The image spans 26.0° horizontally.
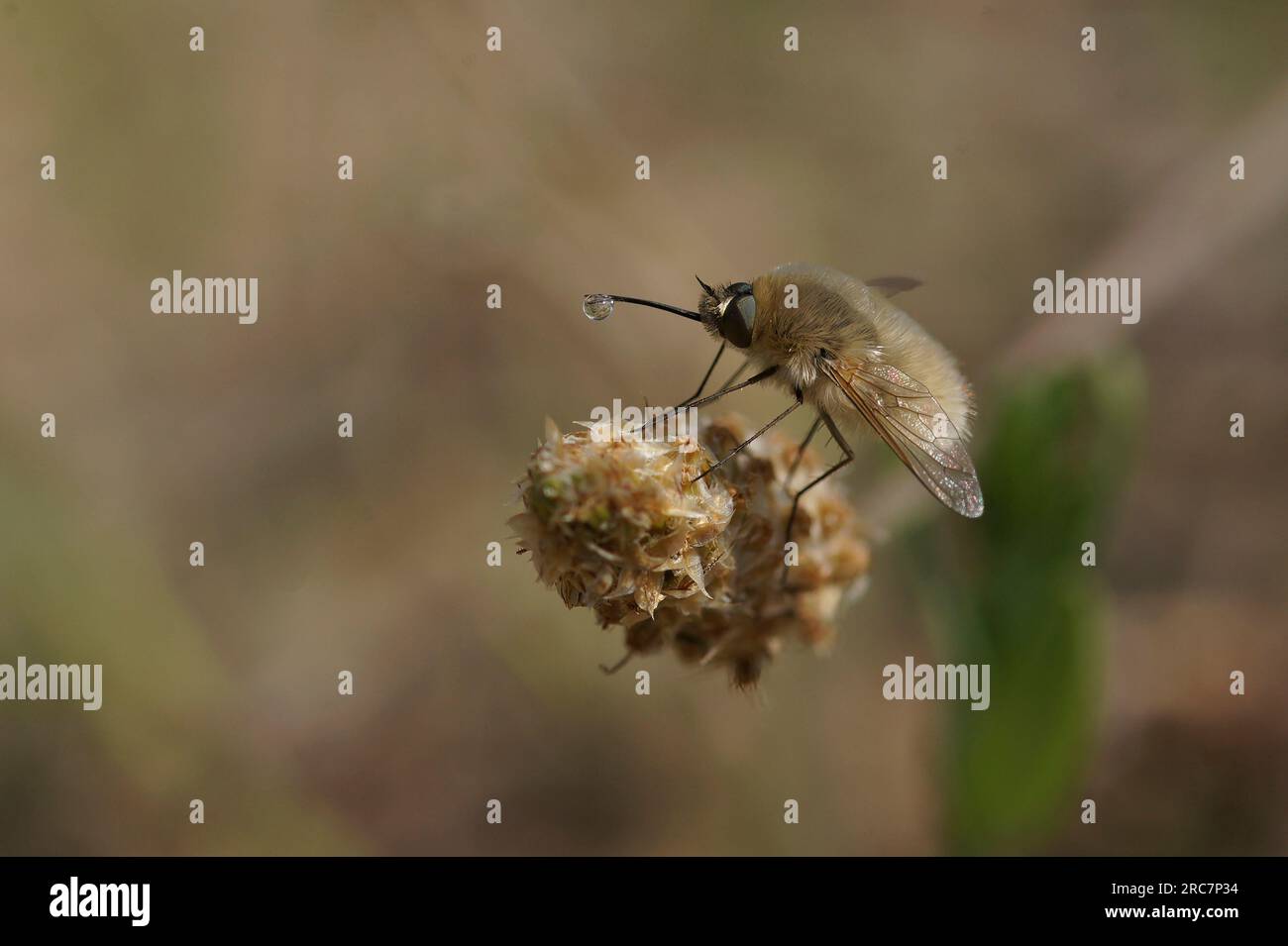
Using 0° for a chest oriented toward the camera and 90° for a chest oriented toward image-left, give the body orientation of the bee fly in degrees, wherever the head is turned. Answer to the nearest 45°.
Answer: approximately 90°
